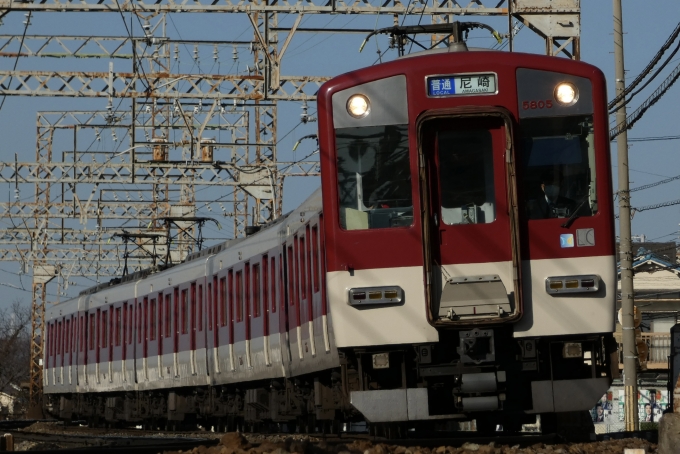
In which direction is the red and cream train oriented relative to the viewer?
toward the camera
